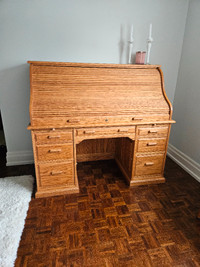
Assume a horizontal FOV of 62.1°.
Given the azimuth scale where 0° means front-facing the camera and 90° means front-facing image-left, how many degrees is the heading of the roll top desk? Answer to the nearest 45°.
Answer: approximately 0°

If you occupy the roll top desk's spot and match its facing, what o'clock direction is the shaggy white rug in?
The shaggy white rug is roughly at 2 o'clock from the roll top desk.
